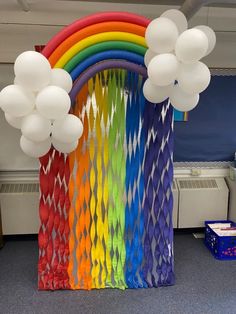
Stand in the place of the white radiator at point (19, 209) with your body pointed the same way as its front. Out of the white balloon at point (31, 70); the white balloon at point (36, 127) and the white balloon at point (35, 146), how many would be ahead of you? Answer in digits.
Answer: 3

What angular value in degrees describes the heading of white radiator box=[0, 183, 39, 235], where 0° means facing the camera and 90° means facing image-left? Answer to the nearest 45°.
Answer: approximately 0°

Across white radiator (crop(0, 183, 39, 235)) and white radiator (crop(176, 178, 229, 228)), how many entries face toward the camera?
2

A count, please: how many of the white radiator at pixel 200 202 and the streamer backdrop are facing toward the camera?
2
